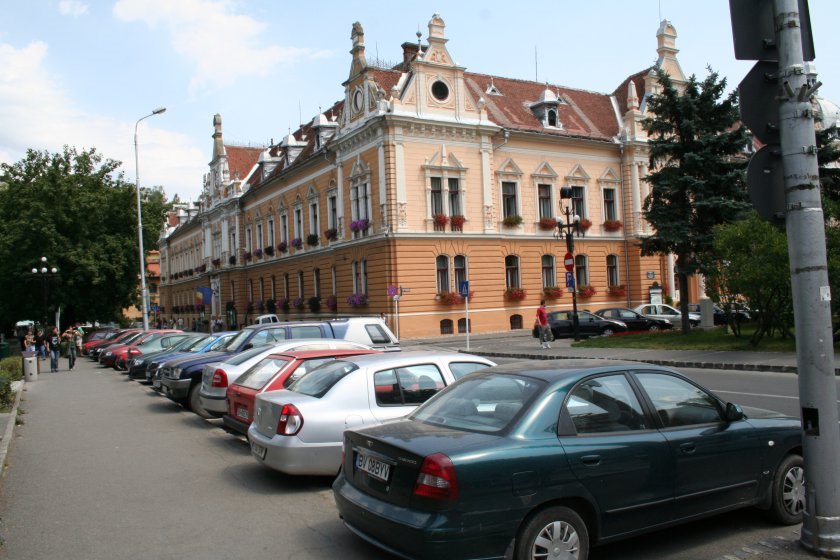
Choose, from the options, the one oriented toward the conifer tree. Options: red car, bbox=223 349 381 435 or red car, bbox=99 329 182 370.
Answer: red car, bbox=223 349 381 435

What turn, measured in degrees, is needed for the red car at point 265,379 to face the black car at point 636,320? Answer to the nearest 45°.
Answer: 0° — it already faces it

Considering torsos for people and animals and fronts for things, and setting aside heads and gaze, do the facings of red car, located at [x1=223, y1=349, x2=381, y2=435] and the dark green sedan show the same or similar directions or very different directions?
same or similar directions

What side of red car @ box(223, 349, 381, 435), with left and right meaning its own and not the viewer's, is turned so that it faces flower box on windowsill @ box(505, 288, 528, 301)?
front

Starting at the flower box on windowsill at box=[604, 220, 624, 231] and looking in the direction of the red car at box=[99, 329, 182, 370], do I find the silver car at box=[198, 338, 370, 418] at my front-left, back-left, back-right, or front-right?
front-left

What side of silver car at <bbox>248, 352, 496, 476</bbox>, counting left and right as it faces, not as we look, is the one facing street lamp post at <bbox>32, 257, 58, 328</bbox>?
left

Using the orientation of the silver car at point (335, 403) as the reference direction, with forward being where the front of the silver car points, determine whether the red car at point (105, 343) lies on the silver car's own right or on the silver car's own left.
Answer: on the silver car's own left

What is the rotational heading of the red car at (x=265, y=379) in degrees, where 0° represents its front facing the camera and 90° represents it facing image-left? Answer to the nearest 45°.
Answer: approximately 225°

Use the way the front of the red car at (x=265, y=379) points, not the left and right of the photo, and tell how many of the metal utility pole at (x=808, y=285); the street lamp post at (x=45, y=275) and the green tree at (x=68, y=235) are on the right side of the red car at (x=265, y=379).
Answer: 1

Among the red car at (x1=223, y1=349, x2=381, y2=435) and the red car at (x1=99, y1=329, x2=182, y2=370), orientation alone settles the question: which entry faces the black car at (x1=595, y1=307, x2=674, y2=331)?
the red car at (x1=223, y1=349, x2=381, y2=435)

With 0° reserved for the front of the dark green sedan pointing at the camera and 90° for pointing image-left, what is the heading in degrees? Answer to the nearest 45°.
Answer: approximately 225°

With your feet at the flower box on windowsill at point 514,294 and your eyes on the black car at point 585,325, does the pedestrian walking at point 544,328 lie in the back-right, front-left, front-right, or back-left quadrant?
front-right

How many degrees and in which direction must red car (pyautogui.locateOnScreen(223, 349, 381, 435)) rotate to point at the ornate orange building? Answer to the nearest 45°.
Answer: approximately 45° to its left
